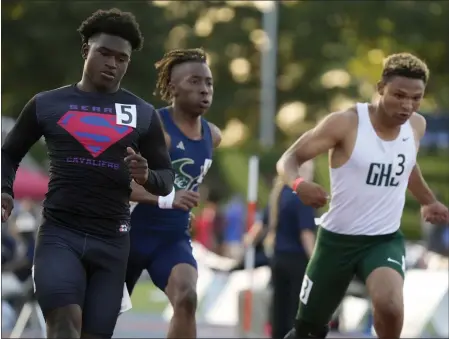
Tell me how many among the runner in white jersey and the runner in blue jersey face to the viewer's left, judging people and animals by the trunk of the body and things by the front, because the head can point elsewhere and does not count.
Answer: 0

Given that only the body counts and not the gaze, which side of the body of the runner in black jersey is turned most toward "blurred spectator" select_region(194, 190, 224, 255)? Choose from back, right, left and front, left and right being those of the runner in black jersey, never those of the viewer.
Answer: back

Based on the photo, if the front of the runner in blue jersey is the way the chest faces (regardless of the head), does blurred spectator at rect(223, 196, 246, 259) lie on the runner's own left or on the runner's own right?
on the runner's own left

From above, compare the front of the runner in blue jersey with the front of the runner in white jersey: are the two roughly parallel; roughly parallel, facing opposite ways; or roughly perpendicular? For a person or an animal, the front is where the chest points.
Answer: roughly parallel

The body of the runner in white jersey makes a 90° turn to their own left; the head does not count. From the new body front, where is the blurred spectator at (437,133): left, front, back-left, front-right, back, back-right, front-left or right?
front-left

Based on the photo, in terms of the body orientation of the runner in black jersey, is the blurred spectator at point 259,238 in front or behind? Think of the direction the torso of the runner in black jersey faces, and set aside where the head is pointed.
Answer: behind

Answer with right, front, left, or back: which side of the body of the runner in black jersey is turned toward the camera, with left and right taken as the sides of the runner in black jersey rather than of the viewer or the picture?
front

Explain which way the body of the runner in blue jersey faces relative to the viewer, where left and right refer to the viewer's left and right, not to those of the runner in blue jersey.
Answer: facing the viewer and to the right of the viewer

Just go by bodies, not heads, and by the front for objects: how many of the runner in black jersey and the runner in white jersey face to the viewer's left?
0

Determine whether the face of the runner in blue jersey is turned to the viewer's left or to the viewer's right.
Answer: to the viewer's right
